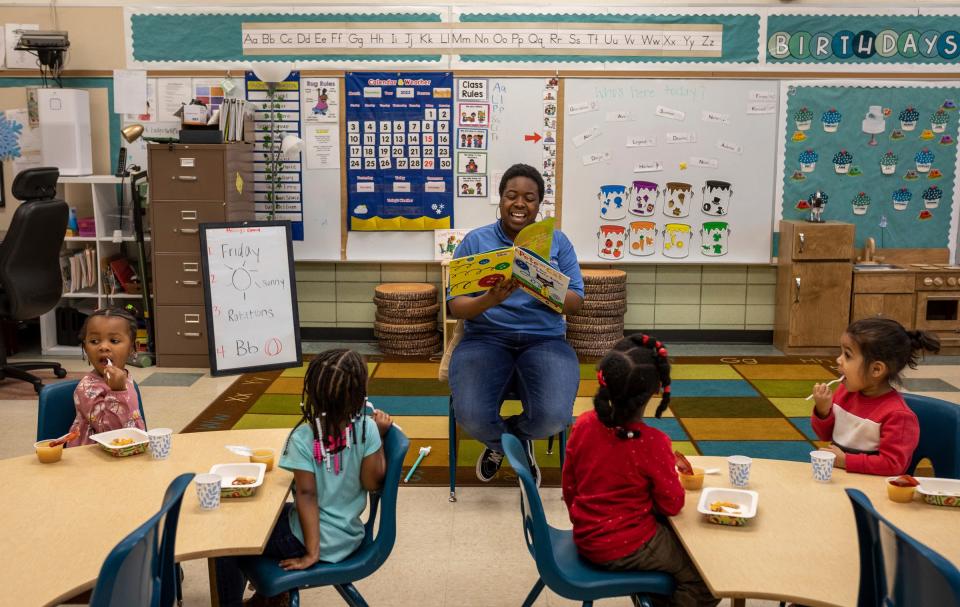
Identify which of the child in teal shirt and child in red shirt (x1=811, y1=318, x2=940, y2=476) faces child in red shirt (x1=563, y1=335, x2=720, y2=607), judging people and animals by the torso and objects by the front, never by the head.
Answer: child in red shirt (x1=811, y1=318, x2=940, y2=476)

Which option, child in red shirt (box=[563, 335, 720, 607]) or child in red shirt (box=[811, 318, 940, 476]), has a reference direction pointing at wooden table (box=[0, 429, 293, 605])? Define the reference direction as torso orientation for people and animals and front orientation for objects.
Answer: child in red shirt (box=[811, 318, 940, 476])

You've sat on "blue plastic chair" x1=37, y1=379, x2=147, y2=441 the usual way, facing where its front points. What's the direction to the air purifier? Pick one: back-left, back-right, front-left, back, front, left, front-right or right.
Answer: back-left

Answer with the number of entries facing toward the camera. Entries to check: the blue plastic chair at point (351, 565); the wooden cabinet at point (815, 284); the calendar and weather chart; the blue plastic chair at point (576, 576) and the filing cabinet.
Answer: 3

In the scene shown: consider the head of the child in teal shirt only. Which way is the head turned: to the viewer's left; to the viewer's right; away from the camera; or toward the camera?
away from the camera

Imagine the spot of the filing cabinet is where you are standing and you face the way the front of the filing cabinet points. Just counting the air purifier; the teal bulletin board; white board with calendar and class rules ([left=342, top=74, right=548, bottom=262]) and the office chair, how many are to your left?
2

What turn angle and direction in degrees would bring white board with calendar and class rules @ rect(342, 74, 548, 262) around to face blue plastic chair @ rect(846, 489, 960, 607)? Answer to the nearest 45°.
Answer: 0° — it already faces it

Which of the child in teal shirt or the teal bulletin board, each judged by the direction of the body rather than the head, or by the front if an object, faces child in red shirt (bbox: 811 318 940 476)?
the teal bulletin board

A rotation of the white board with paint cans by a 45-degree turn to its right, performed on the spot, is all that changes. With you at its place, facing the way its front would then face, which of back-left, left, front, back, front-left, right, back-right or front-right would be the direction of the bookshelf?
front-right

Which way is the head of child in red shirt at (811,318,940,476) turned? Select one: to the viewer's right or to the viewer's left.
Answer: to the viewer's left

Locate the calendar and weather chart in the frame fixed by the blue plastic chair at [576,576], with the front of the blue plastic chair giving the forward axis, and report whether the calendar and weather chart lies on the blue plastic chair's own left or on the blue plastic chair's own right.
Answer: on the blue plastic chair's own left

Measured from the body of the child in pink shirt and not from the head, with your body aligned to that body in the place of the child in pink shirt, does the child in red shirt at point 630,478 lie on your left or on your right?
on your left

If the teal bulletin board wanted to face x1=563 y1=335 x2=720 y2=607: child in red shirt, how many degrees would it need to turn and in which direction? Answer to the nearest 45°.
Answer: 0° — it already faces them

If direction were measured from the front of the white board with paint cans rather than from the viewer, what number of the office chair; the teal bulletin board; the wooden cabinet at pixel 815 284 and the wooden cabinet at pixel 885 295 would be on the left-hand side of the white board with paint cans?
3
